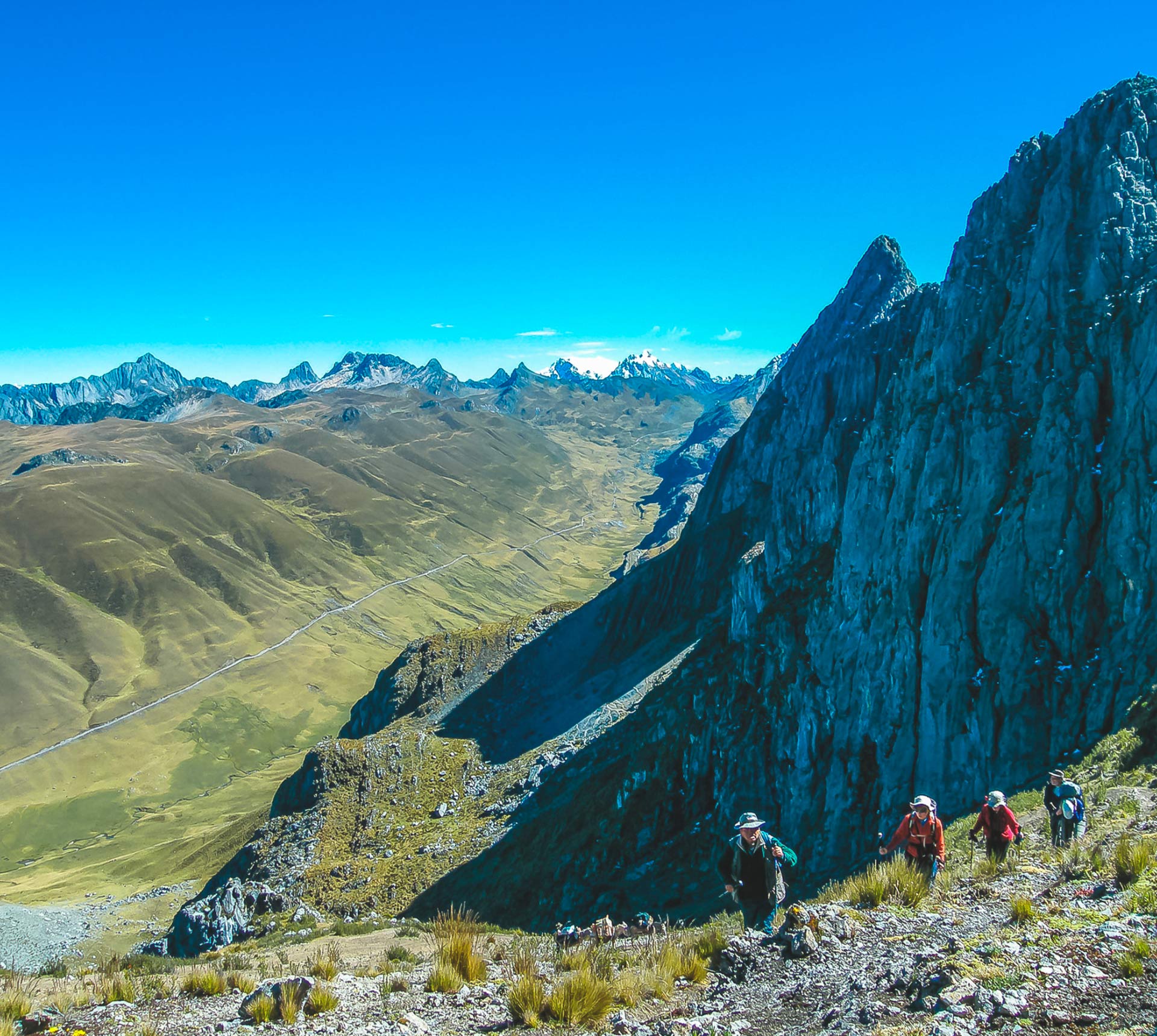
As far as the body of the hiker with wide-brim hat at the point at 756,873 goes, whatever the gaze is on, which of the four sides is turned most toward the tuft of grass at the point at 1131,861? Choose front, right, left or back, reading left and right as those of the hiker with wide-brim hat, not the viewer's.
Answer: left

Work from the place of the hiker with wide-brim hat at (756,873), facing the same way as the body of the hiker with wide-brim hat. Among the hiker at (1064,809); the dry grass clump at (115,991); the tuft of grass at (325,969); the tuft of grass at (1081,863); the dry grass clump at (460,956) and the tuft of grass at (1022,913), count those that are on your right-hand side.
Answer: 3

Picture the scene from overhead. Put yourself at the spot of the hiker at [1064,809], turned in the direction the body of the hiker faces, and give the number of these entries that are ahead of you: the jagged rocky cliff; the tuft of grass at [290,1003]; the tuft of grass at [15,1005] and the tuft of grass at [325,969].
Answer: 3

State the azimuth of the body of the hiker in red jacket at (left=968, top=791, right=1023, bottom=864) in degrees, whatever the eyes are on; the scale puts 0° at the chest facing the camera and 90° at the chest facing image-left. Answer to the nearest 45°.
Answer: approximately 0°

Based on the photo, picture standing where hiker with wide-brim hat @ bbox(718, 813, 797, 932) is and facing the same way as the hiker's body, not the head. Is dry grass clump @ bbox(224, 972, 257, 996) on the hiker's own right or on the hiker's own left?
on the hiker's own right

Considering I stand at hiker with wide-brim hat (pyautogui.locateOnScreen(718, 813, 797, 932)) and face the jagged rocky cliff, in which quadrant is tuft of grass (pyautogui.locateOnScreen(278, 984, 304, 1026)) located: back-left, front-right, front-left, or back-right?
back-left

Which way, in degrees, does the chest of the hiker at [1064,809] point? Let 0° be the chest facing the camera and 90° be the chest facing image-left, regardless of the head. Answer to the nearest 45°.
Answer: approximately 45°
